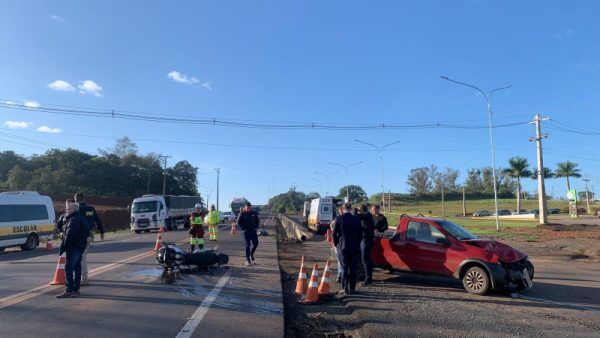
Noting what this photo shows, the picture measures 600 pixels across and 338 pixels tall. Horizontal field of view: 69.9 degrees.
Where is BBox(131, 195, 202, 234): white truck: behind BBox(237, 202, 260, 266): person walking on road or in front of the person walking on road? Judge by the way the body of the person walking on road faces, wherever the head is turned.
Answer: behind

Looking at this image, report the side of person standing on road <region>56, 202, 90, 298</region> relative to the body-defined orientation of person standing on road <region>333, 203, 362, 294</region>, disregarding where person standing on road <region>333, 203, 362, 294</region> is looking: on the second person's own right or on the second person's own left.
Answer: on the second person's own left

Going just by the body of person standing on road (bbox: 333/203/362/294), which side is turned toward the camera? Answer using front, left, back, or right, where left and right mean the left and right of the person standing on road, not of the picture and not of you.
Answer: back

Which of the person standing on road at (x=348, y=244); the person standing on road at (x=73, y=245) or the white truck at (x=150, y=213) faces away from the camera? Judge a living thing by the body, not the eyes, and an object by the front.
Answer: the person standing on road at (x=348, y=244)

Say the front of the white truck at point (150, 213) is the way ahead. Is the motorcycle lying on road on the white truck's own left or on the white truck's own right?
on the white truck's own left

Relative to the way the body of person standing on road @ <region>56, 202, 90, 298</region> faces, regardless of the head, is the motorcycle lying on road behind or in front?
behind

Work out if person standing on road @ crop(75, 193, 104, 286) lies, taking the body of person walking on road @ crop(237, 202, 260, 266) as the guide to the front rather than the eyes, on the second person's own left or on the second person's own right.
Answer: on the second person's own right
